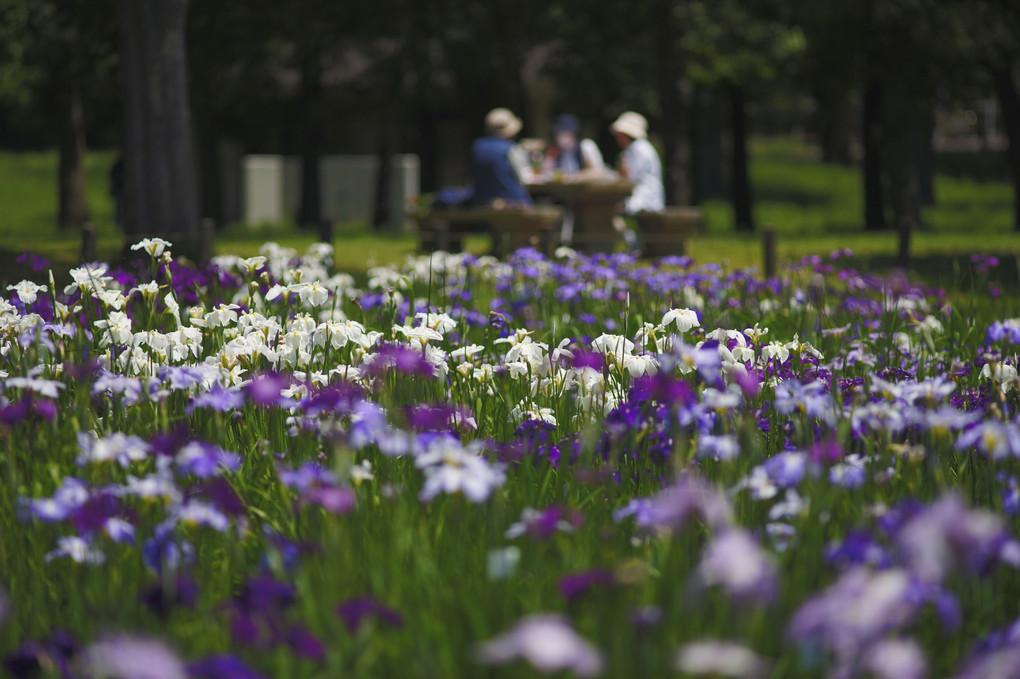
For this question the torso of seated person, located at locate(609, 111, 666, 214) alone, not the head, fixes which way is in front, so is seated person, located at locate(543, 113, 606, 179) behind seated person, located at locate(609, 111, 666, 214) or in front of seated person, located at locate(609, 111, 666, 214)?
in front

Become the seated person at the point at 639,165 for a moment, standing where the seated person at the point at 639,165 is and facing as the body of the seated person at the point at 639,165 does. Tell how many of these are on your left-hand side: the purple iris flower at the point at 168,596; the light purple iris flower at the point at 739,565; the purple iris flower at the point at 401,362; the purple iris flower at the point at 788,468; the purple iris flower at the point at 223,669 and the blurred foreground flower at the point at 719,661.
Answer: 6

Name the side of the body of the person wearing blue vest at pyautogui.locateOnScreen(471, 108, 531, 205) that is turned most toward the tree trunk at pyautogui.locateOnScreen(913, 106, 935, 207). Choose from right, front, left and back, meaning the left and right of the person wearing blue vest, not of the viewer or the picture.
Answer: front

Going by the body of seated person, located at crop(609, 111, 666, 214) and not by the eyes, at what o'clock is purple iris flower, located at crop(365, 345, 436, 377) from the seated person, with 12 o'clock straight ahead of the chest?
The purple iris flower is roughly at 9 o'clock from the seated person.

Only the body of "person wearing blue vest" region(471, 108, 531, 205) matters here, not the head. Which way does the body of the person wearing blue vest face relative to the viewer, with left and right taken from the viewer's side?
facing away from the viewer and to the right of the viewer

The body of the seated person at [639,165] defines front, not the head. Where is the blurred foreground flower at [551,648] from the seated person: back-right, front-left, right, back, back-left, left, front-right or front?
left

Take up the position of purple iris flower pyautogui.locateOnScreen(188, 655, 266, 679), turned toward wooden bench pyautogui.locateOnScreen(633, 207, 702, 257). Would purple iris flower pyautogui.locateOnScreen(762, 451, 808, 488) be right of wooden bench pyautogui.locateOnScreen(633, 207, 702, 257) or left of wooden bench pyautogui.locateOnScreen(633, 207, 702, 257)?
right

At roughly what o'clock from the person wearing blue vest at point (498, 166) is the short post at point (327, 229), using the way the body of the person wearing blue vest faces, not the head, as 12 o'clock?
The short post is roughly at 5 o'clock from the person wearing blue vest.

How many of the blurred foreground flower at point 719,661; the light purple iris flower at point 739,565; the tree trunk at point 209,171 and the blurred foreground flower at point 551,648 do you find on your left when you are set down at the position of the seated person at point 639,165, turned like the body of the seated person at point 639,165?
3

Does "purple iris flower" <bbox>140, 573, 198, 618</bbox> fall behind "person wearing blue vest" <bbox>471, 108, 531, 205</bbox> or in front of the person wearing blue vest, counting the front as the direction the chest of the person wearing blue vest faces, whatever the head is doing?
behind

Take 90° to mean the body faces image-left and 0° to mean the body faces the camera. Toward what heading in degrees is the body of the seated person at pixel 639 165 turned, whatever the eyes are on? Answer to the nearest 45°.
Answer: approximately 90°

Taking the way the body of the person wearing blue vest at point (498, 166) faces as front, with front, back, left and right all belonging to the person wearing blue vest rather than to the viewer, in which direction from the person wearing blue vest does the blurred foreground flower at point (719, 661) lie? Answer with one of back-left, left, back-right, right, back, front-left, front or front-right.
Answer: back-right

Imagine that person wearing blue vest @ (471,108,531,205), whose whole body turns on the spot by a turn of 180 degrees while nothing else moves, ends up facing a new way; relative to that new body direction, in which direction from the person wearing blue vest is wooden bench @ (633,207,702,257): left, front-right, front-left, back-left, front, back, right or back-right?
back-left

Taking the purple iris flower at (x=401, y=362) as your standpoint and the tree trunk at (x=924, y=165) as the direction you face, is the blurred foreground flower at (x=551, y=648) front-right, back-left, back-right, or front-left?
back-right

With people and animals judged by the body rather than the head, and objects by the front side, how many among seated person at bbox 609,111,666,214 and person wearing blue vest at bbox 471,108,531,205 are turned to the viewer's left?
1

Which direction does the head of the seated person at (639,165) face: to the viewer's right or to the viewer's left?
to the viewer's left

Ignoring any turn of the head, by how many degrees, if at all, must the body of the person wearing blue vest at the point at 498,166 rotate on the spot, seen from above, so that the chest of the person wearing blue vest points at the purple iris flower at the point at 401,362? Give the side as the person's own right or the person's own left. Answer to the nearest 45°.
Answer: approximately 135° to the person's own right
